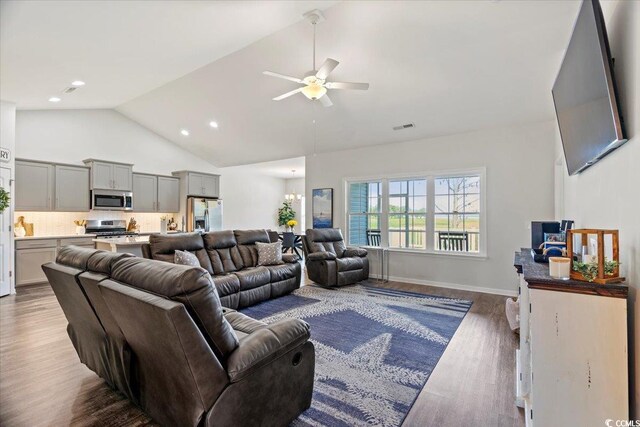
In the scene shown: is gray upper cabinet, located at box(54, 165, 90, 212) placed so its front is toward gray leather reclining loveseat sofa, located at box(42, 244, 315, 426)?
yes

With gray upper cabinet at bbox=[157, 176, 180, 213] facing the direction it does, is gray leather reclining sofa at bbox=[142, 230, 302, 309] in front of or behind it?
in front

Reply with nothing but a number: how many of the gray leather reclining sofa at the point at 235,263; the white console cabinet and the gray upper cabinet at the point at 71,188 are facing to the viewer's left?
1

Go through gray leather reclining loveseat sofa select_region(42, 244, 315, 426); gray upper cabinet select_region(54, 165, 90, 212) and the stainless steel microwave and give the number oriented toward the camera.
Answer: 2

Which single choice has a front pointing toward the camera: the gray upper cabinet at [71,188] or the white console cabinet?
the gray upper cabinet

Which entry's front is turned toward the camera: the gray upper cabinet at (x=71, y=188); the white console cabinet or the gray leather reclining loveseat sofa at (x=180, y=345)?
the gray upper cabinet

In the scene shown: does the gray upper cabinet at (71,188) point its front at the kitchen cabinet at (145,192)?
no

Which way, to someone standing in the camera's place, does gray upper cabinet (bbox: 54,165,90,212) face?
facing the viewer

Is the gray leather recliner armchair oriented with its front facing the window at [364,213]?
no

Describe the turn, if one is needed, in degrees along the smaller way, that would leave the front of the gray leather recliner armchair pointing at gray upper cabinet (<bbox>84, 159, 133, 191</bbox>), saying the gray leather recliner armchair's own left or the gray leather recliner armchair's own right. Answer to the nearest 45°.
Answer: approximately 135° to the gray leather recliner armchair's own right

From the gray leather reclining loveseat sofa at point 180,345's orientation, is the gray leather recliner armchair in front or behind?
in front

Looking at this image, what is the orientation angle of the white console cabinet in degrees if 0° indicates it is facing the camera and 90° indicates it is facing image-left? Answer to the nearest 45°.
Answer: approximately 90°

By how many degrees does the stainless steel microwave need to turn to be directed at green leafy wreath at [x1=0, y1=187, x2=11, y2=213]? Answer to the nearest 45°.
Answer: approximately 45° to its right

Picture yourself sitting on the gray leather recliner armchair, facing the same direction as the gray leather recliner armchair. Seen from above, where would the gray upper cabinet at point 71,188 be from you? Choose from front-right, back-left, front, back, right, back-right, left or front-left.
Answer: back-right

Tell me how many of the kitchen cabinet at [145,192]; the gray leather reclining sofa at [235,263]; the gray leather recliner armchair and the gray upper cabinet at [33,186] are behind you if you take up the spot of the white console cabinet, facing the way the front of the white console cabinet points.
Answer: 0

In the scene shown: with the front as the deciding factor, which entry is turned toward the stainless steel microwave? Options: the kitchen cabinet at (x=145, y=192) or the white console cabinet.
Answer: the white console cabinet

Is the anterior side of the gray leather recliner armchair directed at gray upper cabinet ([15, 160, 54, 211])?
no

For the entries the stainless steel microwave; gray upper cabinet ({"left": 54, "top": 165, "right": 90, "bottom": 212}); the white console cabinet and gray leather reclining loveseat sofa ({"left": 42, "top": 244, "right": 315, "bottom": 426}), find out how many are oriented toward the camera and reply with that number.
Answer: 2

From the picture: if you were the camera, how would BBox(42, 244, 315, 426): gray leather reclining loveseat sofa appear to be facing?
facing away from the viewer and to the right of the viewer

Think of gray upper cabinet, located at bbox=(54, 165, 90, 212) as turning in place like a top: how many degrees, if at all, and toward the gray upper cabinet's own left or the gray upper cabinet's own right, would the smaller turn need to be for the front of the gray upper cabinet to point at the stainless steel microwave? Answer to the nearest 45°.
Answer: approximately 90° to the gray upper cabinet's own left

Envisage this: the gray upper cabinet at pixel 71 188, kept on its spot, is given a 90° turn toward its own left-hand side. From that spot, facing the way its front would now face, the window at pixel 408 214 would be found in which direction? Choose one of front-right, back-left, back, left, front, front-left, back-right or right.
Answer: front-right
